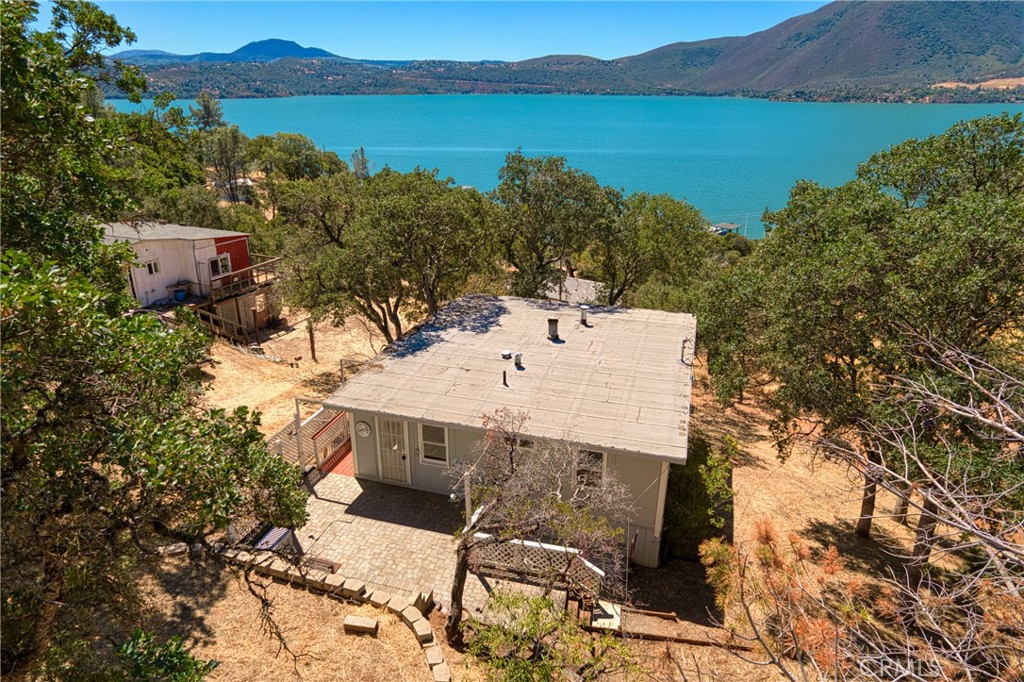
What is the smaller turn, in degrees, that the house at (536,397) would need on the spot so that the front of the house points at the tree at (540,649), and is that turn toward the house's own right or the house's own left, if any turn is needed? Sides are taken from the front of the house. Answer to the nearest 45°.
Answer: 0° — it already faces it

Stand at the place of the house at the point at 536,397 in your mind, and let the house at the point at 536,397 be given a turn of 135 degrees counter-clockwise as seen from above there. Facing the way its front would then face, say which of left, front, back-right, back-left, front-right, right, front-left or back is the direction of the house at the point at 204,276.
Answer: left

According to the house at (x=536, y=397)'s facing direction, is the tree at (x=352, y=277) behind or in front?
behind

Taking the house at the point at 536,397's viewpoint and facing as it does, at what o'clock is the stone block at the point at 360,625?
The stone block is roughly at 1 o'clock from the house.

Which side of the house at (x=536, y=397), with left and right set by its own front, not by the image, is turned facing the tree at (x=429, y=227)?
back

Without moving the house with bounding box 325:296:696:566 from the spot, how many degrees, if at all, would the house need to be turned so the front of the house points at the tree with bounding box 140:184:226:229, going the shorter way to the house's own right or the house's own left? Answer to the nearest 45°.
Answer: approximately 135° to the house's own right

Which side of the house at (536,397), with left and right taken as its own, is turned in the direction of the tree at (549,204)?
back

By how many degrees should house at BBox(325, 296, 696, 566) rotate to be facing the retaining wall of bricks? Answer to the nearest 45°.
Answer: approximately 45° to its right

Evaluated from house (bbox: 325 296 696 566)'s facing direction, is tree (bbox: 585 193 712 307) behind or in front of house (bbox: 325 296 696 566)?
behind

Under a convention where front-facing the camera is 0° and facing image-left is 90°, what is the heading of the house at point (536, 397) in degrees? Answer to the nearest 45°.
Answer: approximately 0°

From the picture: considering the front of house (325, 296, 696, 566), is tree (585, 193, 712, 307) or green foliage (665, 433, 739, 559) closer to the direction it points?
the green foliage
